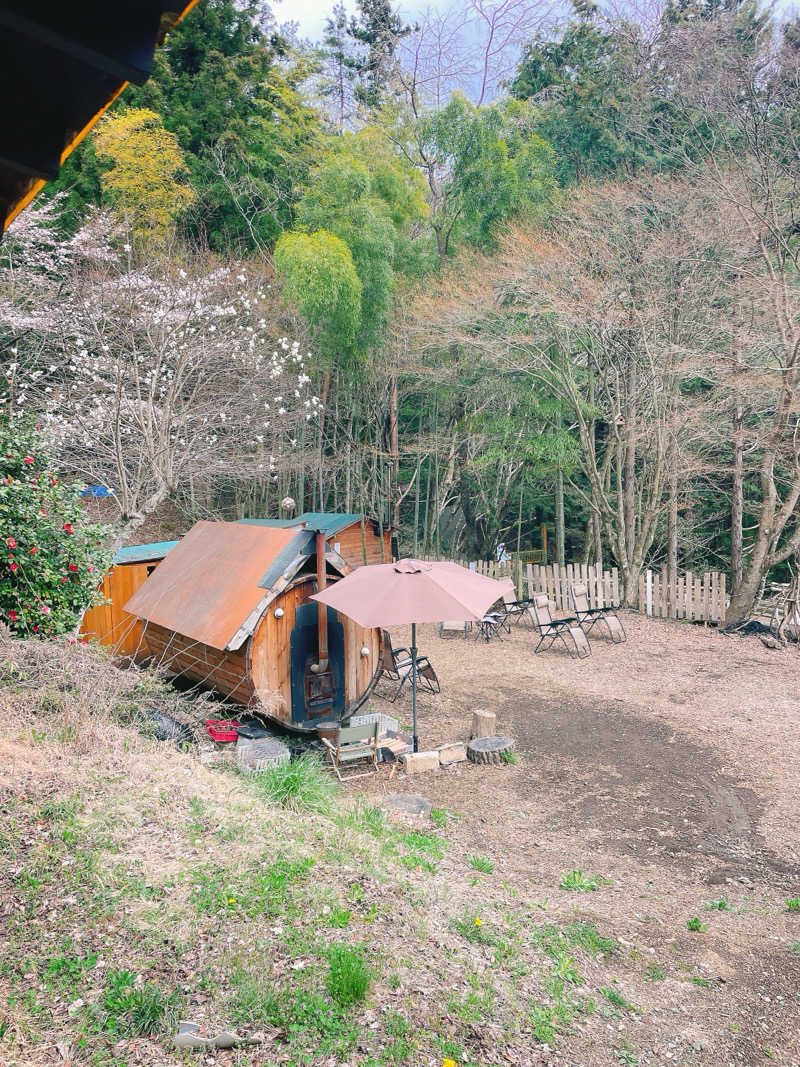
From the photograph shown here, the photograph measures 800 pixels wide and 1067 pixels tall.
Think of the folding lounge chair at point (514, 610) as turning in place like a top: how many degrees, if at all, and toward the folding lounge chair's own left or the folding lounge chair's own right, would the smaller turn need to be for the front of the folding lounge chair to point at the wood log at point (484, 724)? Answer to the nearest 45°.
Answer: approximately 45° to the folding lounge chair's own right

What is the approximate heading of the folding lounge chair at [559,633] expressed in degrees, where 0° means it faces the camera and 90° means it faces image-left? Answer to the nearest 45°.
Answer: approximately 315°

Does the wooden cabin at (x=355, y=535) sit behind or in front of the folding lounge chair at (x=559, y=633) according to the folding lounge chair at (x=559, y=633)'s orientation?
behind

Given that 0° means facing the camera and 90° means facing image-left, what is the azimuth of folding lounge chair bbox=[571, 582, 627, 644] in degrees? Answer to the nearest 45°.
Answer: approximately 315°
